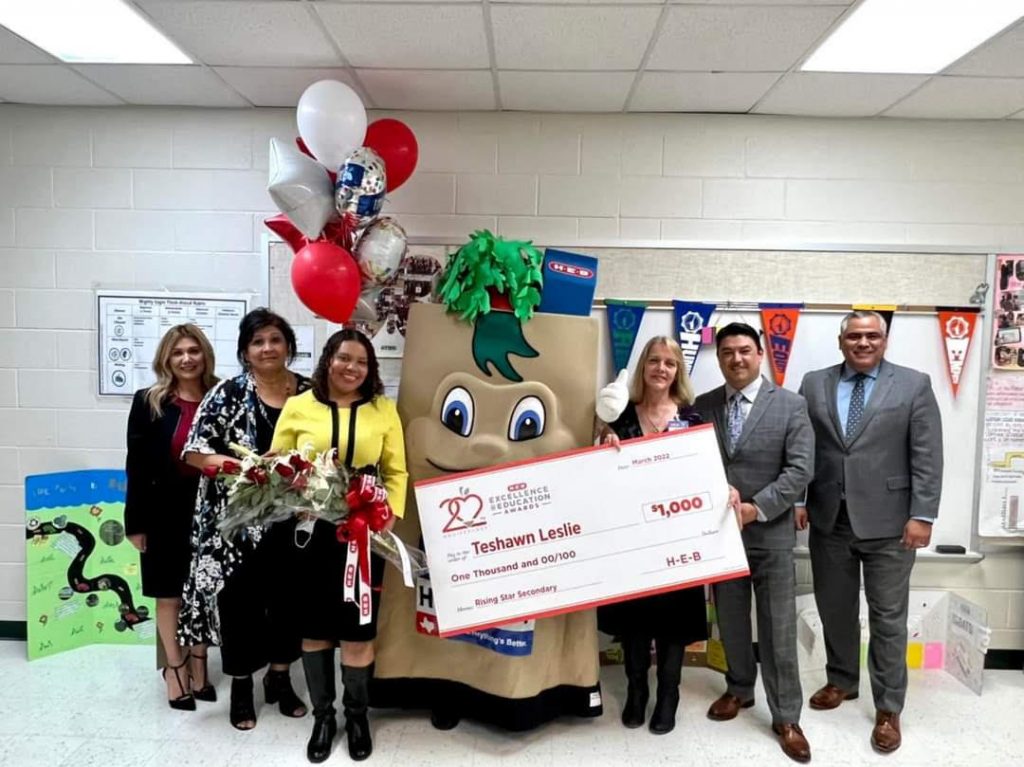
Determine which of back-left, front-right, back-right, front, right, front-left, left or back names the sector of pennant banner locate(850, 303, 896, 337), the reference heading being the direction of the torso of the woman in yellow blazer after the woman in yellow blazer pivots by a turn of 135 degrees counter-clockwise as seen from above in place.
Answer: front-right

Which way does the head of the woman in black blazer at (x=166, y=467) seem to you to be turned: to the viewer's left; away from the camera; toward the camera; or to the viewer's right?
toward the camera

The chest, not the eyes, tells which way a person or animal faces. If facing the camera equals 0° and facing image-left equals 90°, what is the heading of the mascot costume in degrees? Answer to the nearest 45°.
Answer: approximately 0°

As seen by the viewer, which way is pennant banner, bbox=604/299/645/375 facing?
toward the camera

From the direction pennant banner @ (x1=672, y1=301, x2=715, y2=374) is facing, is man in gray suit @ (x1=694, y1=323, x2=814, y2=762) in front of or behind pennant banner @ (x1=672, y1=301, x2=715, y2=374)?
in front

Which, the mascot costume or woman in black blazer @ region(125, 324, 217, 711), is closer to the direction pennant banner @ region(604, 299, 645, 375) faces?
the mascot costume

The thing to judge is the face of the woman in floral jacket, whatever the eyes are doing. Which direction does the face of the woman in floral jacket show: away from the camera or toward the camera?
toward the camera

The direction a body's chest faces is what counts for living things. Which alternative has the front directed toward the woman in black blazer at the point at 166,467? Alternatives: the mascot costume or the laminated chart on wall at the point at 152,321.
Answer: the laminated chart on wall

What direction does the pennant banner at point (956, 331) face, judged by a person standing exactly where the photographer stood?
facing the viewer

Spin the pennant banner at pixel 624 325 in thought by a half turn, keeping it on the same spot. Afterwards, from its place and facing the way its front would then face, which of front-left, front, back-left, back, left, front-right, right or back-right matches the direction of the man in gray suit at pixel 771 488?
back-right

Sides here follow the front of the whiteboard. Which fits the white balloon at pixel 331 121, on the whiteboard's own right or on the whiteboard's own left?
on the whiteboard's own right

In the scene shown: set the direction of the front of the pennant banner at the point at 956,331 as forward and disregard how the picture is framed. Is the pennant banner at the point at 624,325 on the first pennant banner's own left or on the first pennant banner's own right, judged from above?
on the first pennant banner's own right

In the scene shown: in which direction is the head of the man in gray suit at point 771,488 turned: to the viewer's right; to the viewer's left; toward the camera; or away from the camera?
toward the camera

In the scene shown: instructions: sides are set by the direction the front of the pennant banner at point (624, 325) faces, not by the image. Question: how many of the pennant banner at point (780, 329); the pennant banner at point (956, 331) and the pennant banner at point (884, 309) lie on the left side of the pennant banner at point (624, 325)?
3

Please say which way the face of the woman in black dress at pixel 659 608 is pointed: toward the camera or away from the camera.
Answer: toward the camera

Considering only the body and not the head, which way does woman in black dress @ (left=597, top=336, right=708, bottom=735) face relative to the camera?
toward the camera

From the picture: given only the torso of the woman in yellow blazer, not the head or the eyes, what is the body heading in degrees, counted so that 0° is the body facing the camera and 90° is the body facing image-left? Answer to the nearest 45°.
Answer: approximately 0°
